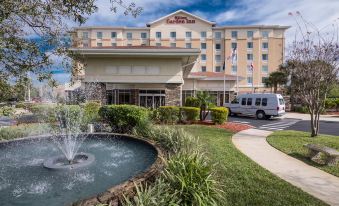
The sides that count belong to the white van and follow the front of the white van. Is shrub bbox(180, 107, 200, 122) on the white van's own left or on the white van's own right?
on the white van's own left

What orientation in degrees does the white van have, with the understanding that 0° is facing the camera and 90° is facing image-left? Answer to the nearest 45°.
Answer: approximately 135°

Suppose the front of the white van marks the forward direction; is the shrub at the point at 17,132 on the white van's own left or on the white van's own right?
on the white van's own left

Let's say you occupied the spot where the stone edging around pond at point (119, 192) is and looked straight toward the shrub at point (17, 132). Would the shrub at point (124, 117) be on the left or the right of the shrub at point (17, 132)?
right

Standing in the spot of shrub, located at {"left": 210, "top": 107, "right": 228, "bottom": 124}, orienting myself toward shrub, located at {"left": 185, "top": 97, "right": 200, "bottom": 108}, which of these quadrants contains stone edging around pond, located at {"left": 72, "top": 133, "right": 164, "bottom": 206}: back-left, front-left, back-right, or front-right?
back-left
